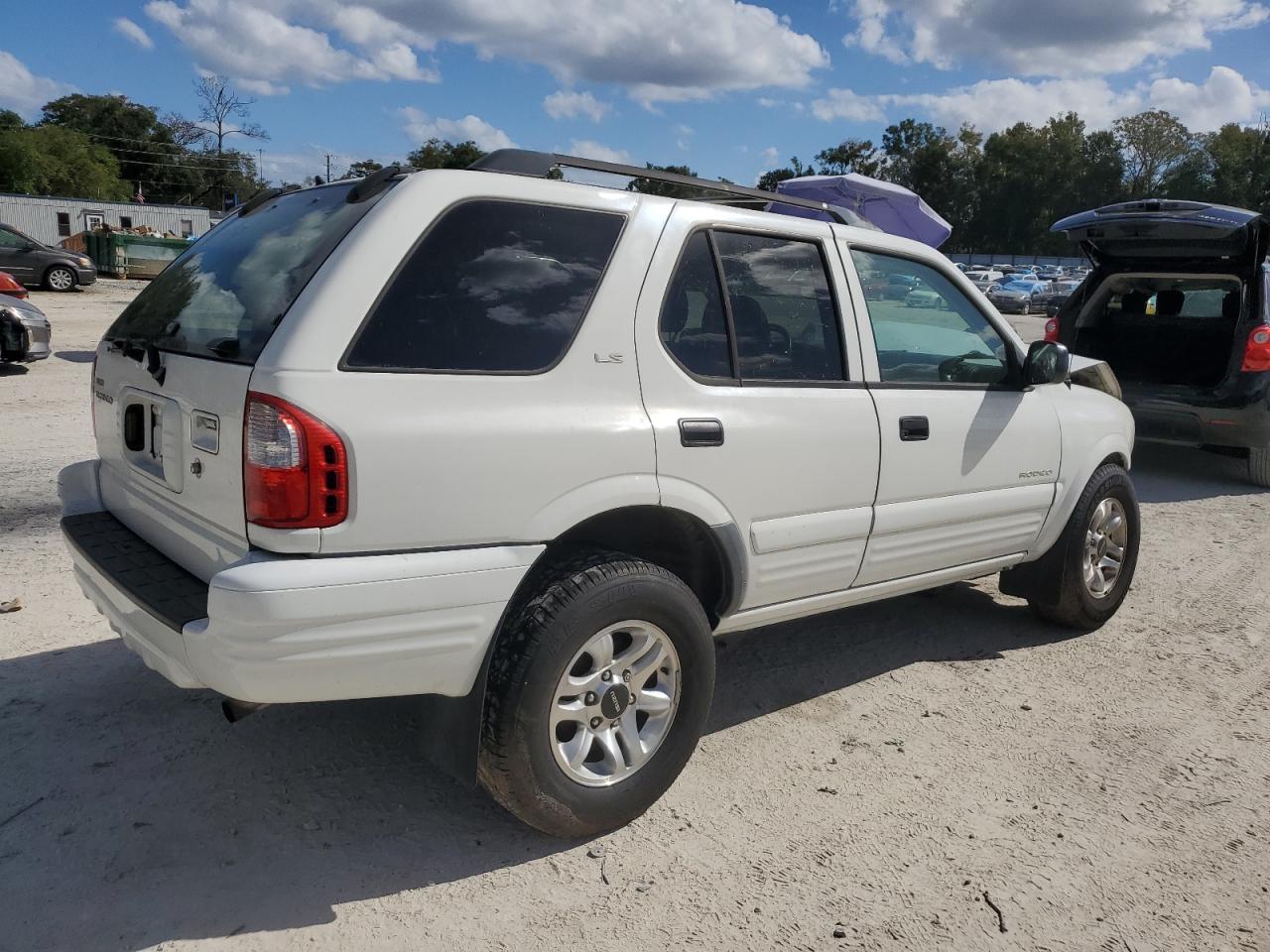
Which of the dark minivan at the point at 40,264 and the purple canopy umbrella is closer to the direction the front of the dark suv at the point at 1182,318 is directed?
the purple canopy umbrella

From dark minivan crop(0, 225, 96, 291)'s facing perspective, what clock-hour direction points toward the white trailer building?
The white trailer building is roughly at 9 o'clock from the dark minivan.

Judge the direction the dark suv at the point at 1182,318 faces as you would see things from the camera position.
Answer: facing away from the viewer and to the right of the viewer

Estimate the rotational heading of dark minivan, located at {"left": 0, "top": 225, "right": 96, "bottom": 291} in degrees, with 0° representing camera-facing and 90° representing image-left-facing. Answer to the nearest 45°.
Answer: approximately 270°

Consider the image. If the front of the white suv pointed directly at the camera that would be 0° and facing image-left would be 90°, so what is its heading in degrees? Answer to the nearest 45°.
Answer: approximately 225°

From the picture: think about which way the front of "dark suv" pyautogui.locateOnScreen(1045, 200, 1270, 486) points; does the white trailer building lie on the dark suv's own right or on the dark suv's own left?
on the dark suv's own left

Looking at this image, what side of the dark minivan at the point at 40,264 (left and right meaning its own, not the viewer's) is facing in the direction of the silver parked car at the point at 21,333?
right

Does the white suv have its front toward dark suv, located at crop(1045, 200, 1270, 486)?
yes
